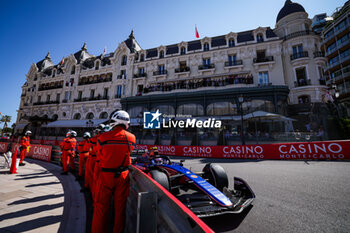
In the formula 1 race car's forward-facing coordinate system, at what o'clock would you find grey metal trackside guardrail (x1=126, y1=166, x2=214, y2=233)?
The grey metal trackside guardrail is roughly at 2 o'clock from the formula 1 race car.

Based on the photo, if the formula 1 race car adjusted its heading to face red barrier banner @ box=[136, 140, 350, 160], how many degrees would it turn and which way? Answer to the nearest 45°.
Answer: approximately 90° to its left

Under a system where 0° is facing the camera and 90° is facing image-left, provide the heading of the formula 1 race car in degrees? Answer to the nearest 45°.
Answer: approximately 315°

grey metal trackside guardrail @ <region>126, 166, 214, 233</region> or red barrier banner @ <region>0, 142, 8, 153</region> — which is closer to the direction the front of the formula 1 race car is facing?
the grey metal trackside guardrail

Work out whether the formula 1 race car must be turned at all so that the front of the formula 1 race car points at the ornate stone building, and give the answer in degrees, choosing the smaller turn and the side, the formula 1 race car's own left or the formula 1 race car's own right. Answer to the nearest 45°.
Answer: approximately 135° to the formula 1 race car's own left

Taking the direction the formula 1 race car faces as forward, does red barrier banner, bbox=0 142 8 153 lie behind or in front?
behind
